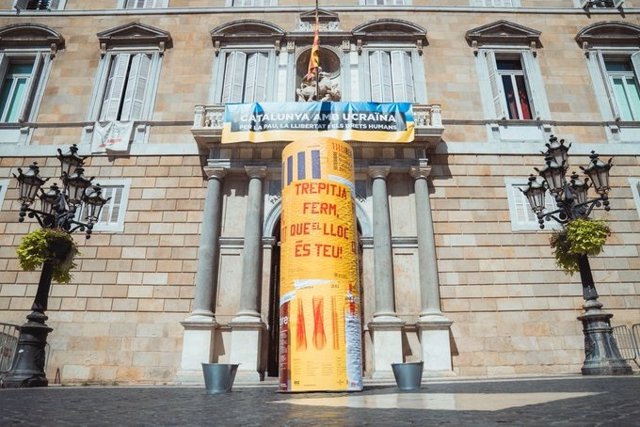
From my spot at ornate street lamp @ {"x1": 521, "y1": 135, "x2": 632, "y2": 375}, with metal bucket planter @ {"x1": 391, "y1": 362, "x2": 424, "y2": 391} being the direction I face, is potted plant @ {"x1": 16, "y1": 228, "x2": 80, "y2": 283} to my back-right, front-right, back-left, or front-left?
front-right

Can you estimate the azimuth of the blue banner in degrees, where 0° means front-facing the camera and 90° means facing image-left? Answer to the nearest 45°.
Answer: approximately 0°

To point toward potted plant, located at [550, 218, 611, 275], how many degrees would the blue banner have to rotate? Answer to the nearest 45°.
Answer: approximately 90° to its left

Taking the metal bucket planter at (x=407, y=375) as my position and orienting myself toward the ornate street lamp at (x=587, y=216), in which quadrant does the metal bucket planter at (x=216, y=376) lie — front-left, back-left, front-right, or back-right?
back-left

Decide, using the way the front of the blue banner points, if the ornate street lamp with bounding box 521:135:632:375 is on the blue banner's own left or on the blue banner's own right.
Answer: on the blue banner's own left

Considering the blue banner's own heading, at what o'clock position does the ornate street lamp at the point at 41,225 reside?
The ornate street lamp is roughly at 2 o'clock from the blue banner.

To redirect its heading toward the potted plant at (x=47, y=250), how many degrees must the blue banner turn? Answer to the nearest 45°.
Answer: approximately 90° to its right
